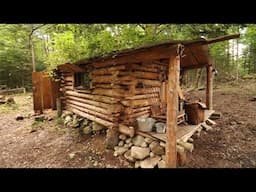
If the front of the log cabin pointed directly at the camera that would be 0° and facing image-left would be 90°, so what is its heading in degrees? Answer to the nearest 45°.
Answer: approximately 315°
